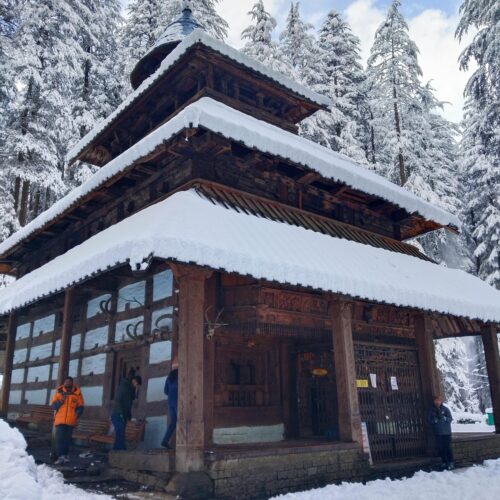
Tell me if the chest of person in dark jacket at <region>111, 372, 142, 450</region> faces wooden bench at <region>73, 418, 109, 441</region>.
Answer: no

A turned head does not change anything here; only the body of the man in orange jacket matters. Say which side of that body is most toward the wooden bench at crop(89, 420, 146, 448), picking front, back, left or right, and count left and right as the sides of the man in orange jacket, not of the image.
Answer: left

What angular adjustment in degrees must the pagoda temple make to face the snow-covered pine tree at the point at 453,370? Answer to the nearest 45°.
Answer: approximately 90° to its left

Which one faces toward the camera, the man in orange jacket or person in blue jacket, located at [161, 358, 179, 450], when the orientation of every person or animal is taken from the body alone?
the man in orange jacket

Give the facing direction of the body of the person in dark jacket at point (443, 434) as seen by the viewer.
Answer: toward the camera

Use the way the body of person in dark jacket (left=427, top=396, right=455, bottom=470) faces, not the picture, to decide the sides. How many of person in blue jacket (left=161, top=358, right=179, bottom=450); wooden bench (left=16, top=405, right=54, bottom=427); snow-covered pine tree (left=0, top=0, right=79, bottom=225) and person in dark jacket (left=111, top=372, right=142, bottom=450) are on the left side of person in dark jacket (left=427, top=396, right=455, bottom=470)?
0

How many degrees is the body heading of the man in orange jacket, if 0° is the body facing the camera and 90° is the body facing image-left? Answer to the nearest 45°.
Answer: approximately 0°

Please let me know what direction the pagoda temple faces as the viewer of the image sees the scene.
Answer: facing the viewer and to the right of the viewer

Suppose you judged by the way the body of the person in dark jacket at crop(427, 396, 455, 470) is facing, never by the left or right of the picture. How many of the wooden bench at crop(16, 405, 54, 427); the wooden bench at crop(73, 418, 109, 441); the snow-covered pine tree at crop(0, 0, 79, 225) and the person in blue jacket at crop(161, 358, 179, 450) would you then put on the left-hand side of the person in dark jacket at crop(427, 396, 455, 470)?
0

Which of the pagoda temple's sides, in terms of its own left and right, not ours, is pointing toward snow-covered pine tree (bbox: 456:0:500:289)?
left
